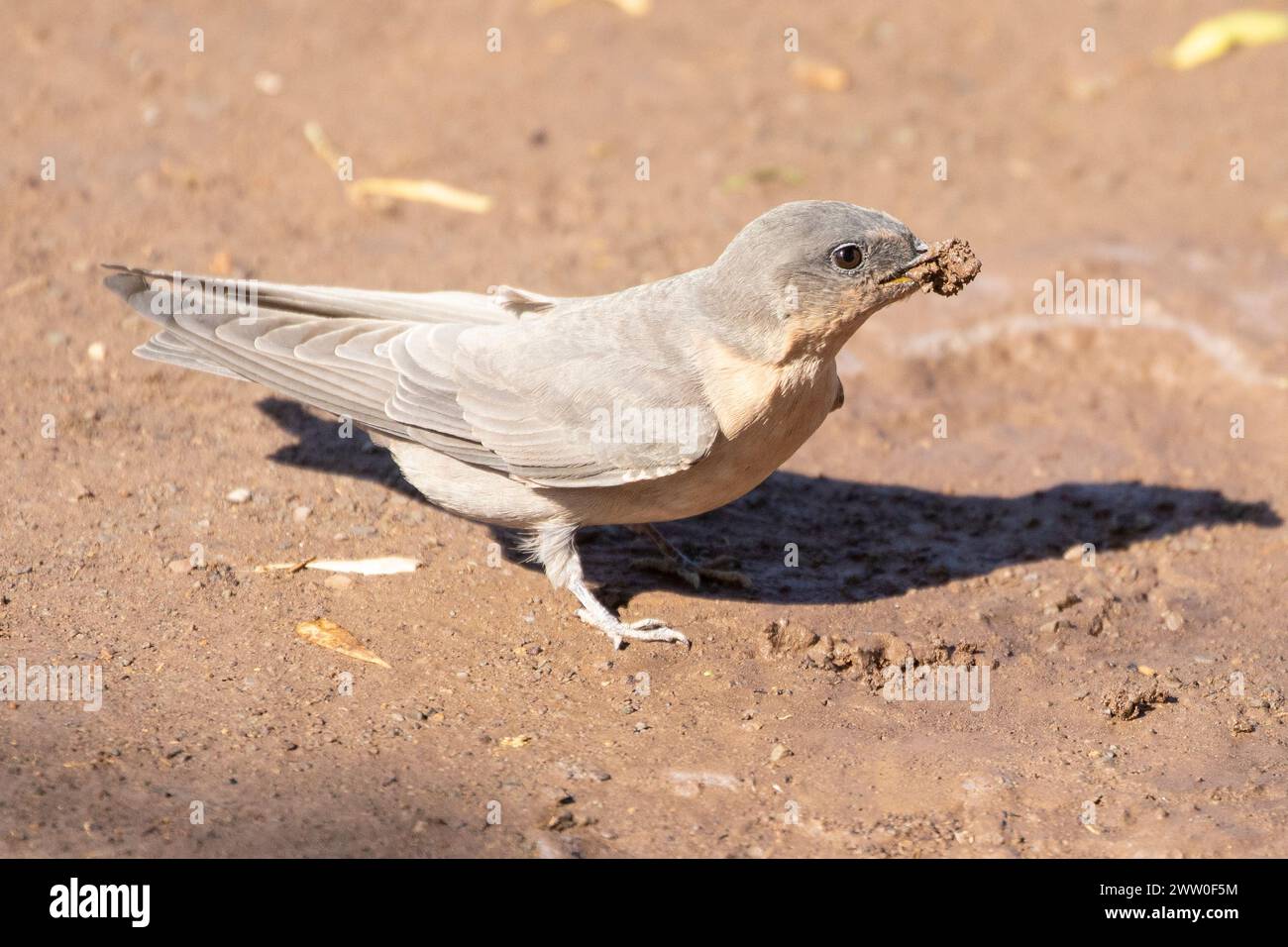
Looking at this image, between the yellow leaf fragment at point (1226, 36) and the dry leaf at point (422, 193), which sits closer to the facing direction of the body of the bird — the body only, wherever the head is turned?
the yellow leaf fragment

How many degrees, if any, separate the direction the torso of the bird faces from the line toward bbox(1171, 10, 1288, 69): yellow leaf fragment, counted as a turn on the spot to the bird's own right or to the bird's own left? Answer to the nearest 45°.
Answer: approximately 45° to the bird's own left

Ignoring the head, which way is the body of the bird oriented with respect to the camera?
to the viewer's right

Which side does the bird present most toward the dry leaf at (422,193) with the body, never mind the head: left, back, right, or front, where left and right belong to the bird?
left

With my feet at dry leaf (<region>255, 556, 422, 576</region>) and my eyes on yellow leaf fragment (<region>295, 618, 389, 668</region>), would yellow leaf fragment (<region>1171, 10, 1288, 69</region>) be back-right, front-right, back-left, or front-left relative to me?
back-left
